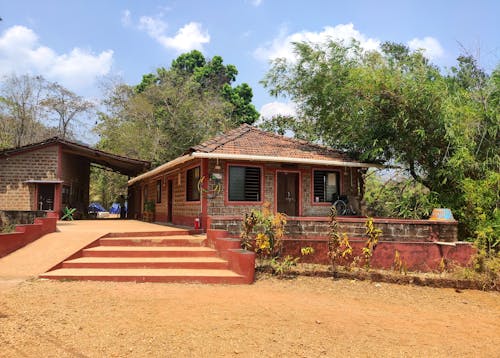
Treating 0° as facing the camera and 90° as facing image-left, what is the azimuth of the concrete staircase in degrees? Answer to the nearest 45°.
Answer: approximately 0°

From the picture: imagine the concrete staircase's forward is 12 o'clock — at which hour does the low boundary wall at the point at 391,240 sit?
The low boundary wall is roughly at 9 o'clock from the concrete staircase.

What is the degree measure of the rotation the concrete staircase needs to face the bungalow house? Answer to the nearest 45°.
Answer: approximately 135° to its left

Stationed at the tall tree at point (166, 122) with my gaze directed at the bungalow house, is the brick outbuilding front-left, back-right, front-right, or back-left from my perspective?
front-right

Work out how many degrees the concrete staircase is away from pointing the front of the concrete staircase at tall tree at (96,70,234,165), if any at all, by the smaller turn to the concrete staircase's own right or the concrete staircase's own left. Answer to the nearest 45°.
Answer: approximately 180°

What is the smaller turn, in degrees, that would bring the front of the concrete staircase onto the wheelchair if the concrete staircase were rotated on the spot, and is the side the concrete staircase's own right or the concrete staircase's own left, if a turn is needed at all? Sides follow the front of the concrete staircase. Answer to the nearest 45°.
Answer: approximately 135° to the concrete staircase's own left

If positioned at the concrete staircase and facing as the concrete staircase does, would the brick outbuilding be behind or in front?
behind

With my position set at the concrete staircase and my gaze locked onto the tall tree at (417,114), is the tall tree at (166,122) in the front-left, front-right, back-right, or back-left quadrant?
front-left

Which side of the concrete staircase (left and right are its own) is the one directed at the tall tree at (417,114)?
left
